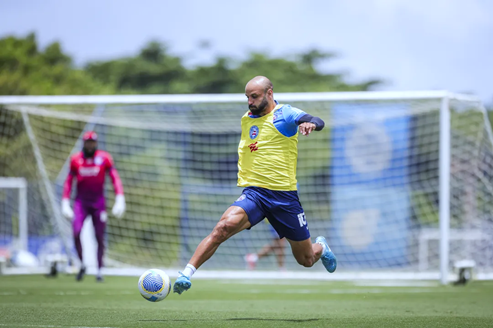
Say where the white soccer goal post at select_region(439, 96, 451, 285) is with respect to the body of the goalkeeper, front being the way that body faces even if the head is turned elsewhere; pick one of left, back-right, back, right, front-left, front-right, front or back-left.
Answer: left

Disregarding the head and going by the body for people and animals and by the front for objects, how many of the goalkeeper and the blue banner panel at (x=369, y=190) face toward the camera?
2

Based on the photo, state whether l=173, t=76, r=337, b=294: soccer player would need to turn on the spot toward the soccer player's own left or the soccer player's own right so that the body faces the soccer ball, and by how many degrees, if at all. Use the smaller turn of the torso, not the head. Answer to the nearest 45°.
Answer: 0° — they already face it

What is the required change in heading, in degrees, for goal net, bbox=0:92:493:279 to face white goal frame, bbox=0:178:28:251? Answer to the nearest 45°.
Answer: approximately 90° to its right

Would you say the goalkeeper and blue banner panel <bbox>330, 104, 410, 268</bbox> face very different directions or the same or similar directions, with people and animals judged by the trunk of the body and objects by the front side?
same or similar directions

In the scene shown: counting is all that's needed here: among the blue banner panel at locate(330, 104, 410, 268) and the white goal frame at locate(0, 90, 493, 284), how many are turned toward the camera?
2

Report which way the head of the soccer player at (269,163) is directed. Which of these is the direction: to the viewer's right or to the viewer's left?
to the viewer's left

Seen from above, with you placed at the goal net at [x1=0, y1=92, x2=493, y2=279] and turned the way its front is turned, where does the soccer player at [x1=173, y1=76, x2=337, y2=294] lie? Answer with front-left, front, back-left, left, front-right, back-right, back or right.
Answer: front

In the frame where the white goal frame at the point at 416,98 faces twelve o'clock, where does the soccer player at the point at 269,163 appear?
The soccer player is roughly at 1 o'clock from the white goal frame.

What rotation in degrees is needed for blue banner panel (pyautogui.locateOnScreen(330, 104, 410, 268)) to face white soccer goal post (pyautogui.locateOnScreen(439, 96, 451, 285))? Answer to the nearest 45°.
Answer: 0° — it already faces it

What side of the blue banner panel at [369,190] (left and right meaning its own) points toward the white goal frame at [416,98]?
front

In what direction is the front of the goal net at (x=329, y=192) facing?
toward the camera

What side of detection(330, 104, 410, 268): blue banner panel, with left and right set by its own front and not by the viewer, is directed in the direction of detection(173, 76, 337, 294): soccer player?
front

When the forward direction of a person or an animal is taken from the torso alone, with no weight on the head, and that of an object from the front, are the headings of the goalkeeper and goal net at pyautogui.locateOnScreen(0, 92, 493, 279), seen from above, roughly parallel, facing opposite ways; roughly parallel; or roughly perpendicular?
roughly parallel

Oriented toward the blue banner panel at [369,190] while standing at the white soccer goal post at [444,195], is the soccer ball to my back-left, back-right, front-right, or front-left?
back-left

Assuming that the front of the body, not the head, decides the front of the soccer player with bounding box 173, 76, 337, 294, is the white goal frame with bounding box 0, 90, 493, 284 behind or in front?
behind

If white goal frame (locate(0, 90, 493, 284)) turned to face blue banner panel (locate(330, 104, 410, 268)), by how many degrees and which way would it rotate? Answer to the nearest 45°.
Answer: approximately 180°
